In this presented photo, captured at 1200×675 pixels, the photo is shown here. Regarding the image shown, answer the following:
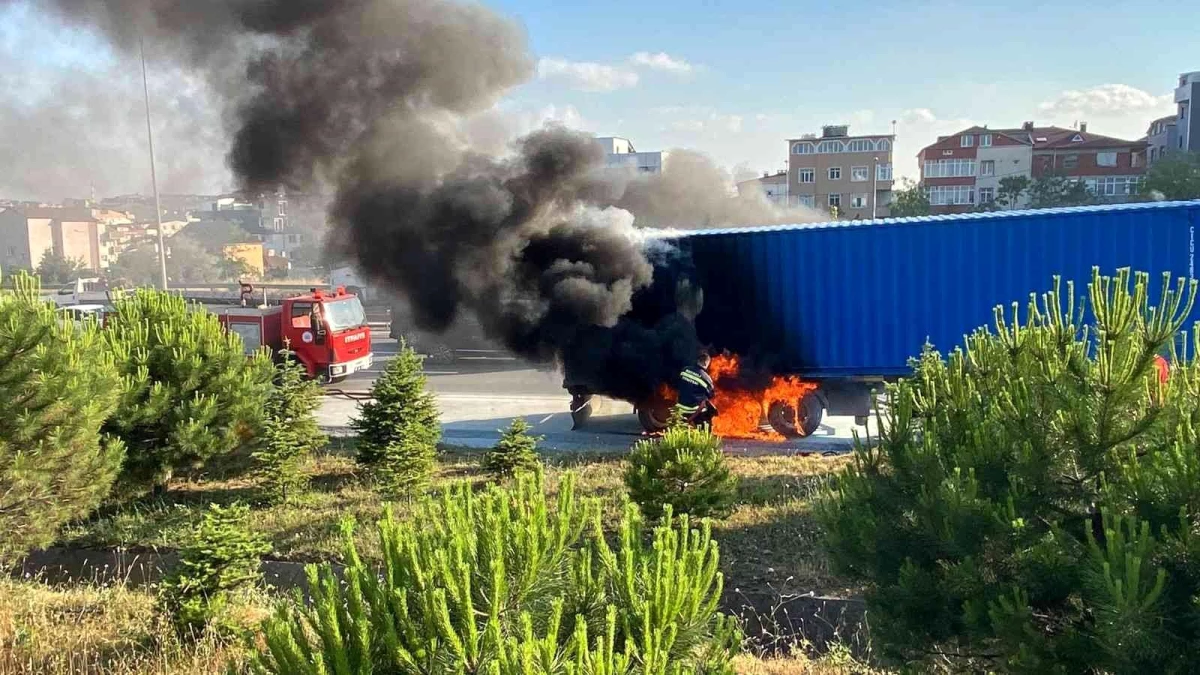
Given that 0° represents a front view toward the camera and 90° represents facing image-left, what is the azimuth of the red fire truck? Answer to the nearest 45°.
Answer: approximately 315°

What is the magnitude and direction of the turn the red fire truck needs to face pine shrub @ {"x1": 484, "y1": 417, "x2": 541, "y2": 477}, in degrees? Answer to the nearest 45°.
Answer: approximately 45° to its right

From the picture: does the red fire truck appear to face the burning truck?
yes

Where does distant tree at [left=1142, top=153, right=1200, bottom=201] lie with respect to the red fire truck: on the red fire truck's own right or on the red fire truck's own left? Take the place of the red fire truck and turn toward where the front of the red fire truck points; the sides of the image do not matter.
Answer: on the red fire truck's own left

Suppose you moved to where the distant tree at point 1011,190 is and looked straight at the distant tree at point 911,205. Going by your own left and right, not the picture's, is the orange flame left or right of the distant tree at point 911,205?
left

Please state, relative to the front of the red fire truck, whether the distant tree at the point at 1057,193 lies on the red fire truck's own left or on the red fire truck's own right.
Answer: on the red fire truck's own left

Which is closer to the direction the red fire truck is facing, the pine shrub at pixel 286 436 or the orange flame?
the orange flame

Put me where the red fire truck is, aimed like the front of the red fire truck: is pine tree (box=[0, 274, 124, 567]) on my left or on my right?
on my right
